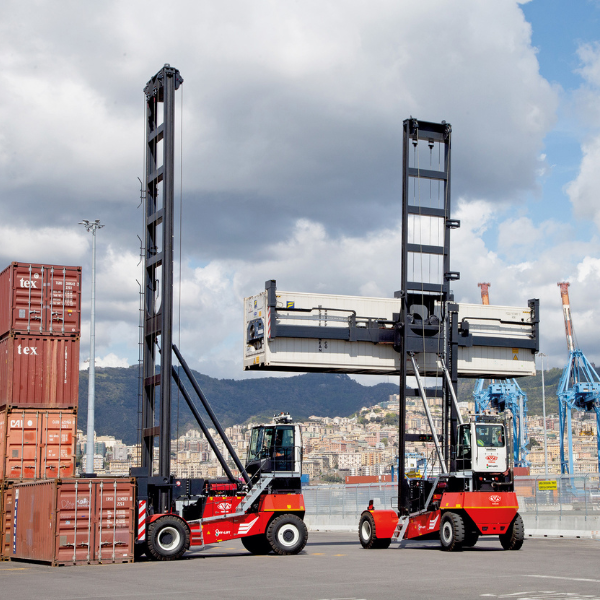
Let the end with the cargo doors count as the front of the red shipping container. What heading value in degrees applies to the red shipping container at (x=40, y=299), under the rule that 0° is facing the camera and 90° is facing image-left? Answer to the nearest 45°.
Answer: approximately 0°

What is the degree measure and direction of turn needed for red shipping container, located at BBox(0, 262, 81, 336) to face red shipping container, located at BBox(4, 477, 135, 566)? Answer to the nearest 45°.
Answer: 0° — it already faces it

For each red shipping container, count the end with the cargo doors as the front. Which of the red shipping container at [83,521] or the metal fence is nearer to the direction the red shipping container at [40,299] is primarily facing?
the red shipping container

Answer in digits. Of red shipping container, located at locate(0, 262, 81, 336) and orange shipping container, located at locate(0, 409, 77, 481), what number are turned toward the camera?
2

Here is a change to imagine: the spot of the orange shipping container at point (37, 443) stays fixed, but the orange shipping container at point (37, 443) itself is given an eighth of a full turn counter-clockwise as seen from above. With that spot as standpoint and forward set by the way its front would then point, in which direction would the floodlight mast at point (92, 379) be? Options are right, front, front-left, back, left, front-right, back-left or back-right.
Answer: back-left
